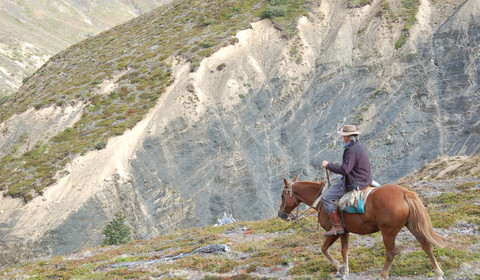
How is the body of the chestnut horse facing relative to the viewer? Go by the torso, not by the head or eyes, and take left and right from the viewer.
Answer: facing to the left of the viewer

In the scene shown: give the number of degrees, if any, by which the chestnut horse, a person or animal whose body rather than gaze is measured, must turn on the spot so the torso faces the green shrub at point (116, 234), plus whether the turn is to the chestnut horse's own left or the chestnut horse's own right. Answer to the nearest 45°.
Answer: approximately 45° to the chestnut horse's own right

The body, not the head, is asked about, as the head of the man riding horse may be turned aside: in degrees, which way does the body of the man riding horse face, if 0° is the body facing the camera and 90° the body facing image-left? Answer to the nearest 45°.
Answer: approximately 90°

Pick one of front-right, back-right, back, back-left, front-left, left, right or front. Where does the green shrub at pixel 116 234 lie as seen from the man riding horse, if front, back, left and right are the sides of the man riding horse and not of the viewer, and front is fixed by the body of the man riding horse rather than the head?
front-right
